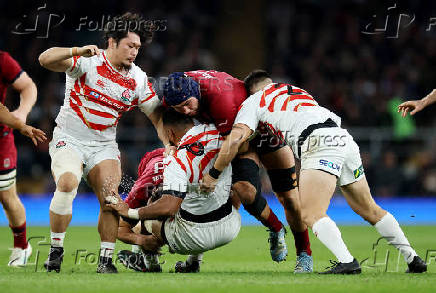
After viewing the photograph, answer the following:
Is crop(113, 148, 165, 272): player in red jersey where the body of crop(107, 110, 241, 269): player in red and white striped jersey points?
yes

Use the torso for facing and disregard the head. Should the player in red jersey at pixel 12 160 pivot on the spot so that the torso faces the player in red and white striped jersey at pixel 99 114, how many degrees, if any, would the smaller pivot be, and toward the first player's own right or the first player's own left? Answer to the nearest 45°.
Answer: approximately 45° to the first player's own left

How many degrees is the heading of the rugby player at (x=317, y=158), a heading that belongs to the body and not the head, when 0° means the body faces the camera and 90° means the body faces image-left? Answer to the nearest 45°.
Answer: approximately 135°

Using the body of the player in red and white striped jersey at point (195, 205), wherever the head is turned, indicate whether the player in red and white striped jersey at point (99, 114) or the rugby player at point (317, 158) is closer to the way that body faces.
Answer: the player in red and white striped jersey

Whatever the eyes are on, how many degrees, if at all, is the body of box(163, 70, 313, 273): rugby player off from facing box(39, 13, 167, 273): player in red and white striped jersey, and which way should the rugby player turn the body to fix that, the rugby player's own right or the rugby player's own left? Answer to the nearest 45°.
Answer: approximately 45° to the rugby player's own right

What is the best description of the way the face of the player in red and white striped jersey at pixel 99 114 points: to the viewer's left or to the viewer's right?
to the viewer's right
